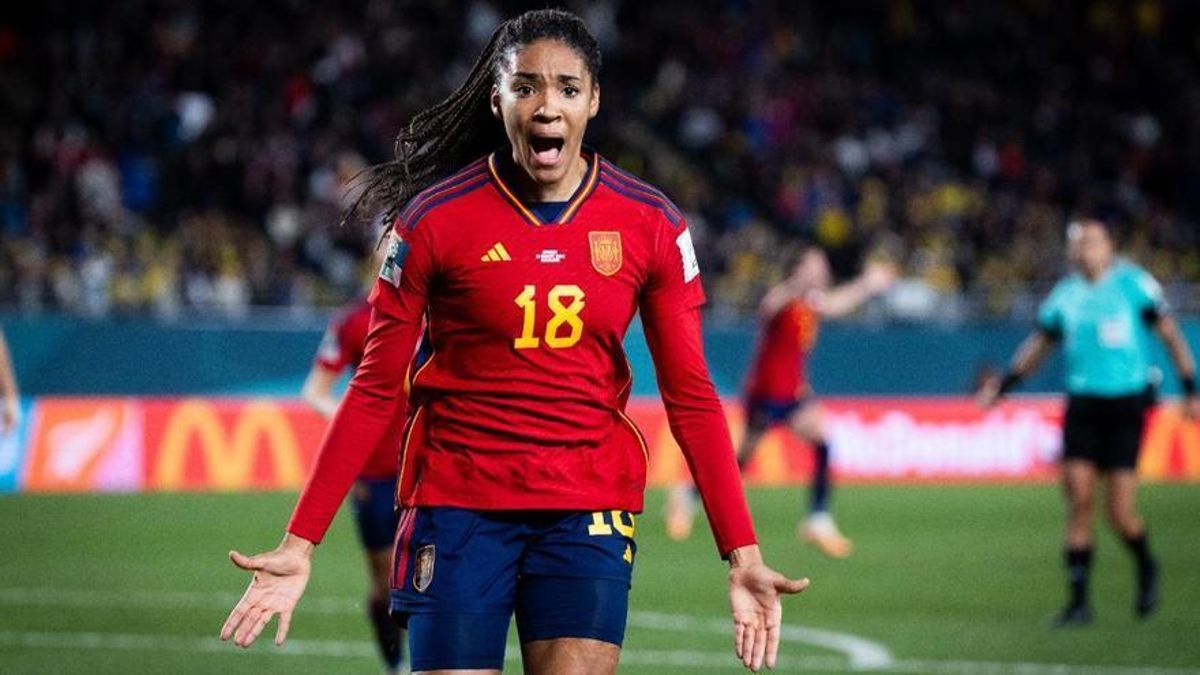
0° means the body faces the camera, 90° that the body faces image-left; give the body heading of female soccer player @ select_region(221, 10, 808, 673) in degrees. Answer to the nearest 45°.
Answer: approximately 0°

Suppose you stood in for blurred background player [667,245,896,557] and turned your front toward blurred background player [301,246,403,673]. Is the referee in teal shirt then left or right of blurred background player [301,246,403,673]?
left

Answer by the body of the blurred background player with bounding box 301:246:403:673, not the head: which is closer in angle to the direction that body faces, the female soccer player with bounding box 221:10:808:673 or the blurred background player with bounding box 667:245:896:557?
the female soccer player

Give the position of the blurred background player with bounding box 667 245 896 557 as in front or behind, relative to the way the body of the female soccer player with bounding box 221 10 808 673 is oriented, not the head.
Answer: behind

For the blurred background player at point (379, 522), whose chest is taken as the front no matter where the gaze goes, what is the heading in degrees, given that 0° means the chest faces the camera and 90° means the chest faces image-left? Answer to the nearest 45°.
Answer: approximately 315°

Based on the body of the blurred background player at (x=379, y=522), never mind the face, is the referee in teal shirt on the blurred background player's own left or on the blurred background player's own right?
on the blurred background player's own left

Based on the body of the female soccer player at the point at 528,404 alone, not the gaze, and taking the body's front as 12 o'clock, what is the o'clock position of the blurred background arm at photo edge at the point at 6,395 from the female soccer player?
The blurred background arm at photo edge is roughly at 5 o'clock from the female soccer player.

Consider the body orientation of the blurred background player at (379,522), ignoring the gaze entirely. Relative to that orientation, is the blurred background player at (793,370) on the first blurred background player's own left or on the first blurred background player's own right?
on the first blurred background player's own left
